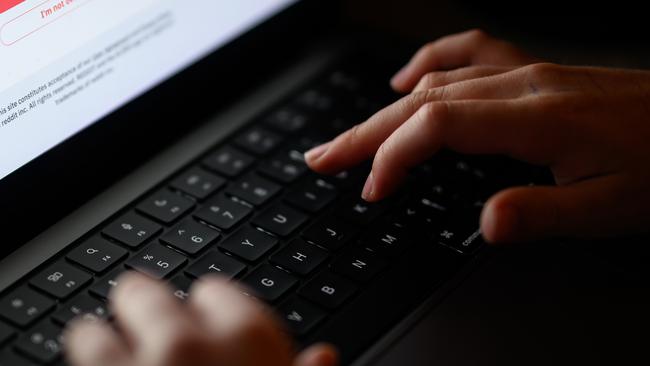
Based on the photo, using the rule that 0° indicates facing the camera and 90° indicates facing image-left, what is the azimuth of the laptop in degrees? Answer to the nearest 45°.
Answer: approximately 315°
